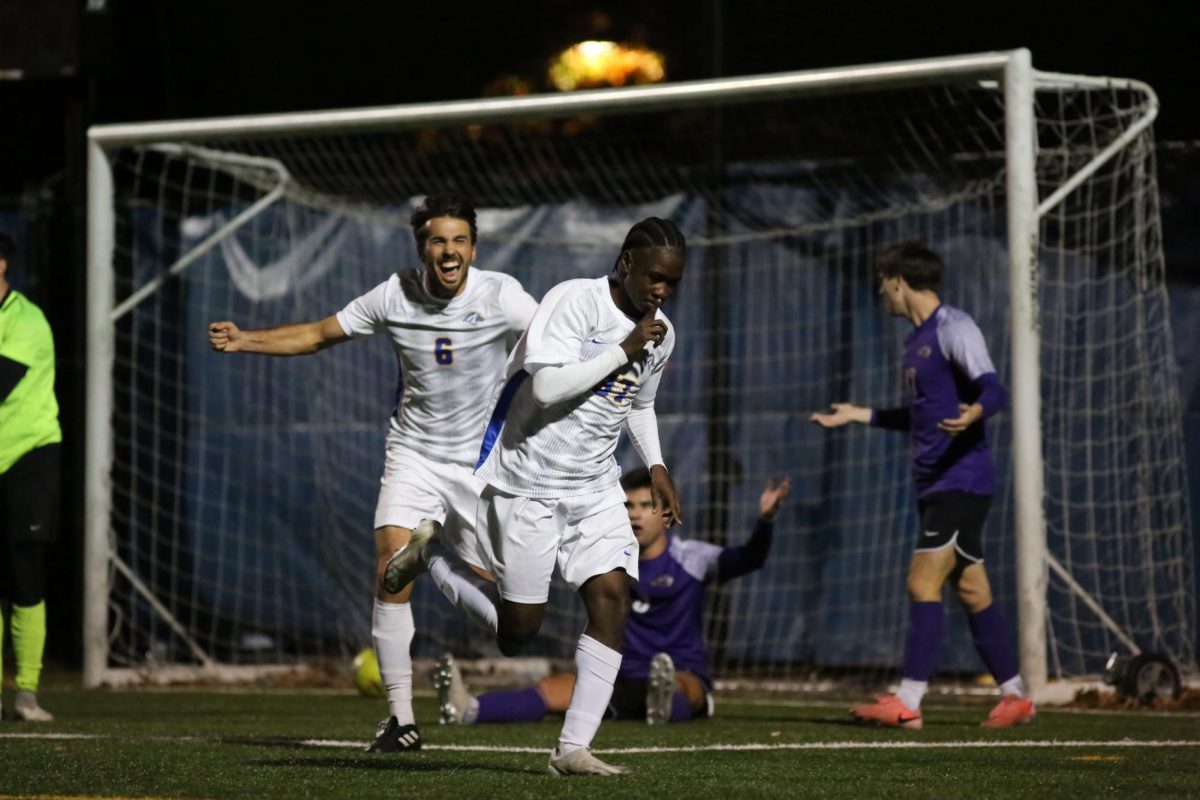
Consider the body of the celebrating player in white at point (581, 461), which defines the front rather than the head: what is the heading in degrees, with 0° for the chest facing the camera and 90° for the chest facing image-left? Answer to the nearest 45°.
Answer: approximately 315°

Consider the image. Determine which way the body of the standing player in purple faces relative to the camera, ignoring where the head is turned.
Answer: to the viewer's left

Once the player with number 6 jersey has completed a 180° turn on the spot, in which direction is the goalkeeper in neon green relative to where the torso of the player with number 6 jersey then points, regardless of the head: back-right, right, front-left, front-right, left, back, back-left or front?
front-left

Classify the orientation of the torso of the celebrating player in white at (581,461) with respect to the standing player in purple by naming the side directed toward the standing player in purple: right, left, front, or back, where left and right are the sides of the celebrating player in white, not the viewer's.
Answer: left

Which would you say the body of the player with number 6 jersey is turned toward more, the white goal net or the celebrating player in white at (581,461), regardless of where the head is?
the celebrating player in white

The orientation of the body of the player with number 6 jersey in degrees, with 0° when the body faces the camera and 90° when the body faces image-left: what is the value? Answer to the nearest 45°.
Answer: approximately 0°

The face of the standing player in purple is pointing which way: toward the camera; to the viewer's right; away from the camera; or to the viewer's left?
to the viewer's left

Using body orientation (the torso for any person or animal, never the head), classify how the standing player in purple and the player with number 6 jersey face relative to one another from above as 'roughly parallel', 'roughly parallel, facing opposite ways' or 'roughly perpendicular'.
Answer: roughly perpendicular

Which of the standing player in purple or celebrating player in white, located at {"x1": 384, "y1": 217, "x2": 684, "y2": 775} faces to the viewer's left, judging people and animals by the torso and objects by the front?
the standing player in purple
